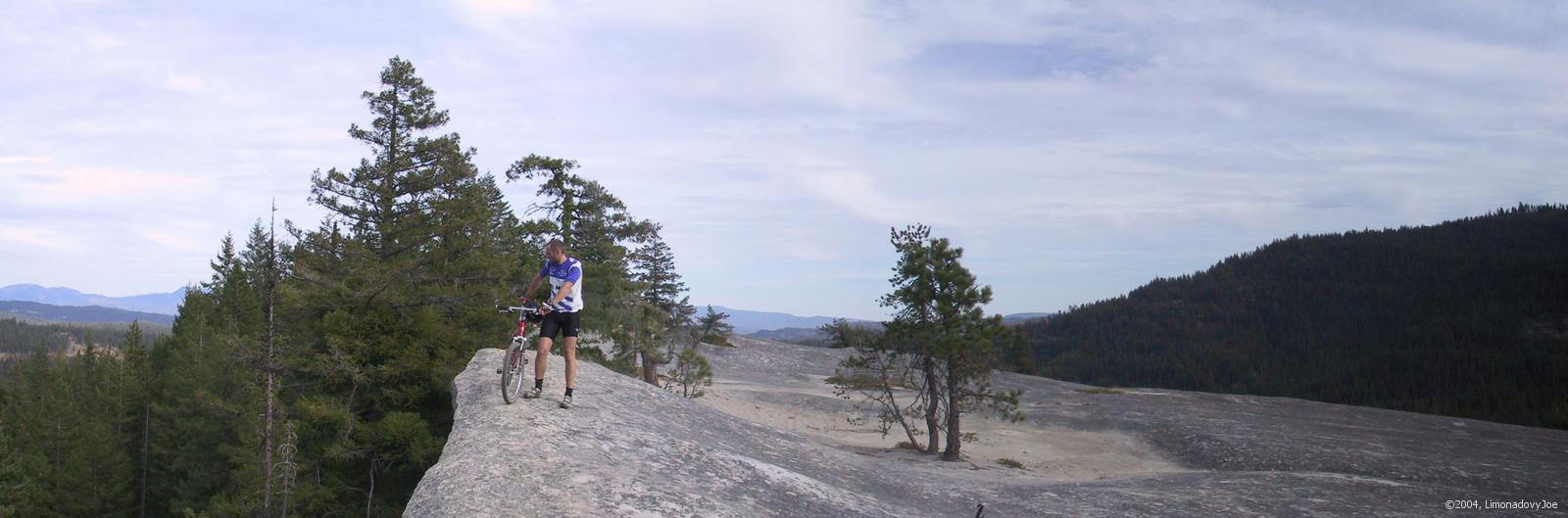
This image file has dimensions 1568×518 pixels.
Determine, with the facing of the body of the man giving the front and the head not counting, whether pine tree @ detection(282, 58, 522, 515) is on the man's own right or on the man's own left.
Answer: on the man's own right

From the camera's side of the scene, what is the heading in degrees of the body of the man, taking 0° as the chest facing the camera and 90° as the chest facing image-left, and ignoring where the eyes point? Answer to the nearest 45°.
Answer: approximately 45°

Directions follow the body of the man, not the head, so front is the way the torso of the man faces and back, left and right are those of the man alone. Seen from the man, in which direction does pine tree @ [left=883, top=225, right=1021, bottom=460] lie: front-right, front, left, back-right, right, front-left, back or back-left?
back
